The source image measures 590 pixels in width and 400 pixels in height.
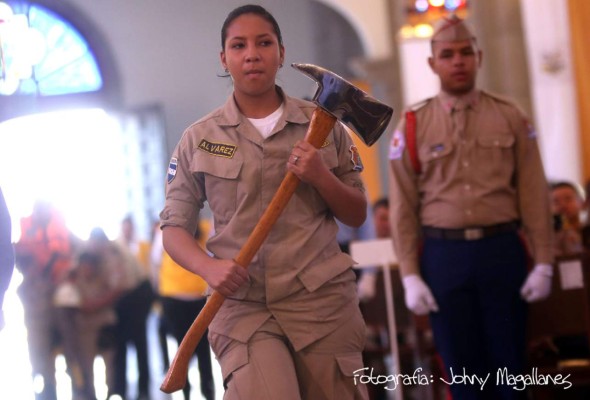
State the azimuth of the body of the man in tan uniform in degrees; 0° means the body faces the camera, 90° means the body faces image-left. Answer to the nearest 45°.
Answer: approximately 0°

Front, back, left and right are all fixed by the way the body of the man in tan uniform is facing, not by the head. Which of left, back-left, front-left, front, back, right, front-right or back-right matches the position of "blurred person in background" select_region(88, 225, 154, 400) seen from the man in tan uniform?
back-right

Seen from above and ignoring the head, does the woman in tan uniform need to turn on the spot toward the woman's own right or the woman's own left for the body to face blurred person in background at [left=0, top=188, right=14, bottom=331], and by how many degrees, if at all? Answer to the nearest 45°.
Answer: approximately 135° to the woman's own right

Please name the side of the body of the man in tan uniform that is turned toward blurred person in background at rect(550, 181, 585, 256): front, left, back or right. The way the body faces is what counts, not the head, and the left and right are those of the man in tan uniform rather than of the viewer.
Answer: back

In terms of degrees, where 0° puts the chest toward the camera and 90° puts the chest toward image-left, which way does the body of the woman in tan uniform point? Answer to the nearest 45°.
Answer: approximately 0°

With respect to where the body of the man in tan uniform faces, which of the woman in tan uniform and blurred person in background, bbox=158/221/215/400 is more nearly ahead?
the woman in tan uniform
